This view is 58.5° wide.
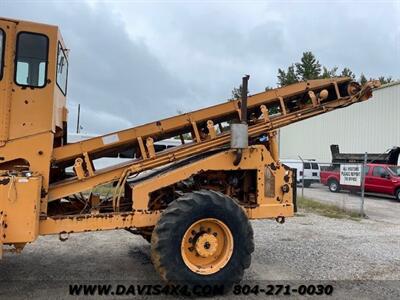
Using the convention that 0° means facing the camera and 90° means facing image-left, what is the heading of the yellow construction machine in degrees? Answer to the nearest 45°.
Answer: approximately 90°

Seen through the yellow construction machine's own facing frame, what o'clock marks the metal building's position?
The metal building is roughly at 4 o'clock from the yellow construction machine.

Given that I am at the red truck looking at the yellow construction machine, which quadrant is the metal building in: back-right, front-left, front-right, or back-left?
back-right

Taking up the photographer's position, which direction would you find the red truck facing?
facing the viewer and to the right of the viewer

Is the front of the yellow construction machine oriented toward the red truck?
no
